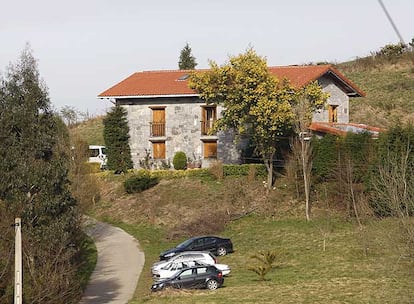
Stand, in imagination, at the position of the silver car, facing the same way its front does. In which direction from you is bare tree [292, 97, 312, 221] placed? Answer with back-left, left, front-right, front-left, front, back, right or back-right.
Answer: back-right

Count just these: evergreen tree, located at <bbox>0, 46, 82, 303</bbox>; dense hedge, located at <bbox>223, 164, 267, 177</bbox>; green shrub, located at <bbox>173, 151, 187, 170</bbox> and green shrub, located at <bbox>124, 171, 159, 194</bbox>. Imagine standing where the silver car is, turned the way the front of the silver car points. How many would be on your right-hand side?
3

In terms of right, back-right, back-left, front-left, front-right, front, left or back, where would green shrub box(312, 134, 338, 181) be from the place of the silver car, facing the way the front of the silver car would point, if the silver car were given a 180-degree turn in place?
front-left

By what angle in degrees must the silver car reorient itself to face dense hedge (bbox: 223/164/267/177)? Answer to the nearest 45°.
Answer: approximately 90° to its right

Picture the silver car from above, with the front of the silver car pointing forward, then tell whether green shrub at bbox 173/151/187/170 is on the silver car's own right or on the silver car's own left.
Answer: on the silver car's own right

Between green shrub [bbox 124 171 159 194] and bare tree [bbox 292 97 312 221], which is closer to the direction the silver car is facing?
the green shrub

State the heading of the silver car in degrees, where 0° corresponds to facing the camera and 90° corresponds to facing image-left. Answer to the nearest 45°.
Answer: approximately 90°

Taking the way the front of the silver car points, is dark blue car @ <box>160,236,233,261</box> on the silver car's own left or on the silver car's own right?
on the silver car's own right

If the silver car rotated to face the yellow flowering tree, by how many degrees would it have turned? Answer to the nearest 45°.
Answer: approximately 90° to its right

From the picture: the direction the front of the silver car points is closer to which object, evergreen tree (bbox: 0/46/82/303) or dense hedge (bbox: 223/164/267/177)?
the evergreen tree

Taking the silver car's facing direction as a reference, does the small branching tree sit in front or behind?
behind

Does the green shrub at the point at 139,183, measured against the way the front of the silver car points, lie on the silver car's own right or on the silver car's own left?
on the silver car's own right
